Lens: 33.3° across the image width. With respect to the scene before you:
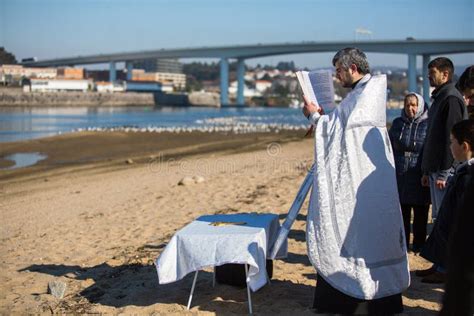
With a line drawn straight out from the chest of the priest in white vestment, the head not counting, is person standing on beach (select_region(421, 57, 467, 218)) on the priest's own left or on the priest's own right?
on the priest's own right

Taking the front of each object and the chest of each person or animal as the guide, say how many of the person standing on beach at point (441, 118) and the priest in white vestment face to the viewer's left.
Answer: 2

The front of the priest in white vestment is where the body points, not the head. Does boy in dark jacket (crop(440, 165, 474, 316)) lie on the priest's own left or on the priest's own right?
on the priest's own left

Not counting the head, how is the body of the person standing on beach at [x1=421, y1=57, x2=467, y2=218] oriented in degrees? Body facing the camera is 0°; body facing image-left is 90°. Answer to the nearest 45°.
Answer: approximately 90°

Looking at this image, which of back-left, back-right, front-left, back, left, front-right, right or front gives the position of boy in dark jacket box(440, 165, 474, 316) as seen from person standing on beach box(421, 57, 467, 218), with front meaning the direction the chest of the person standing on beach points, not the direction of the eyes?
left

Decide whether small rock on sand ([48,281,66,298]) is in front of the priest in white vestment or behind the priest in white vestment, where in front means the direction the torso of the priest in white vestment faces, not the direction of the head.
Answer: in front

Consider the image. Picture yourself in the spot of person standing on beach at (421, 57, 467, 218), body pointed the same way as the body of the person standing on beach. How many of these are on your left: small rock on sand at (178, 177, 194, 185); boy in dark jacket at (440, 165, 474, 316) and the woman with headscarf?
1

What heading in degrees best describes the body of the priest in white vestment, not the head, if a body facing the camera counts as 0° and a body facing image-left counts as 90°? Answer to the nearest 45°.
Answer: approximately 90°

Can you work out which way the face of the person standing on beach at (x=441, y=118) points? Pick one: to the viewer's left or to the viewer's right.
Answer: to the viewer's left

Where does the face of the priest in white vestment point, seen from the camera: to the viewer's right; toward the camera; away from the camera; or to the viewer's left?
to the viewer's left
